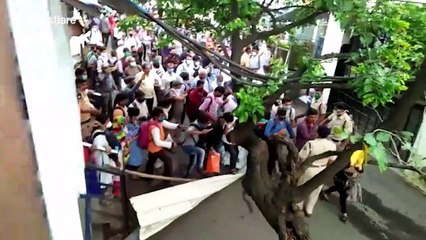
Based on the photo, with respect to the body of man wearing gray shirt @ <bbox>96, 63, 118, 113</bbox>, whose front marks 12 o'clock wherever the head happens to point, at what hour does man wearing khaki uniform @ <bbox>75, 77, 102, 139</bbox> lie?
man wearing khaki uniform @ <bbox>75, 77, 102, 139</bbox> is roughly at 2 o'clock from man wearing gray shirt @ <bbox>96, 63, 118, 113</bbox>.

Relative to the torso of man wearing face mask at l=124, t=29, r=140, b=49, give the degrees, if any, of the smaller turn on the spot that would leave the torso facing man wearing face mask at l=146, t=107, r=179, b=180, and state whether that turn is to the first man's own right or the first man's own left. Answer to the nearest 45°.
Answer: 0° — they already face them

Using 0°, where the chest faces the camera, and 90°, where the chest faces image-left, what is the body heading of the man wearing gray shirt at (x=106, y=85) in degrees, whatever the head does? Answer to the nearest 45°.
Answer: approximately 315°

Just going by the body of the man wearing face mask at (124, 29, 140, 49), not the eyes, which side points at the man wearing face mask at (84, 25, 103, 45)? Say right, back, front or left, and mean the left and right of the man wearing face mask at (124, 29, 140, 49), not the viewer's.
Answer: right

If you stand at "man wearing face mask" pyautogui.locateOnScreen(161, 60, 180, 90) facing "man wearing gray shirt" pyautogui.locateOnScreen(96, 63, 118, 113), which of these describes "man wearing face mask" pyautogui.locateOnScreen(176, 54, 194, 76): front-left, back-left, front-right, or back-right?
back-right

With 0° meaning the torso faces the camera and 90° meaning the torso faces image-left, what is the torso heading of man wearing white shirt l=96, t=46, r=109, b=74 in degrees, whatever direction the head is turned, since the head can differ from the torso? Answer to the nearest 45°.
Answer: approximately 315°

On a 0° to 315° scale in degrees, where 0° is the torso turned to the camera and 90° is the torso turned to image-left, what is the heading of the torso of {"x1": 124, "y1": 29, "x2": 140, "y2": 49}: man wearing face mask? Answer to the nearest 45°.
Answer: approximately 0°
